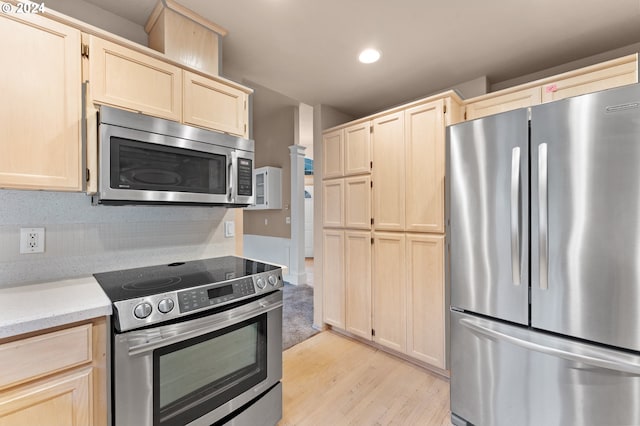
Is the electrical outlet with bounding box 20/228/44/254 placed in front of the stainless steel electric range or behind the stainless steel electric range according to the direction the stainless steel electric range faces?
behind

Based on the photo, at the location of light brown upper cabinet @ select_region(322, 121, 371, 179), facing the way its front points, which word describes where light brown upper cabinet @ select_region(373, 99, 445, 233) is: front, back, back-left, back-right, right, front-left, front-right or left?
left

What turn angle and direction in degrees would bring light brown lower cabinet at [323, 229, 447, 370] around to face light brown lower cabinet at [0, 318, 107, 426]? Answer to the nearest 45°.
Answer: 0° — it already faces it

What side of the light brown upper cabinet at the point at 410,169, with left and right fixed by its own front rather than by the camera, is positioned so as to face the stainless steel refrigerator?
left

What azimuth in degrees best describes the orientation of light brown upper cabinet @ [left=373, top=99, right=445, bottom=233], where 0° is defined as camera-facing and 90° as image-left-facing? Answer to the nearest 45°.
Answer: approximately 45°

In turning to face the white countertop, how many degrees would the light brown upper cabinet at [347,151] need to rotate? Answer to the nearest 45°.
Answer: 0° — it already faces it

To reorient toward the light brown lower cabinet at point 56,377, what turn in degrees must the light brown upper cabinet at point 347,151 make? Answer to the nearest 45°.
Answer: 0° — it already faces it

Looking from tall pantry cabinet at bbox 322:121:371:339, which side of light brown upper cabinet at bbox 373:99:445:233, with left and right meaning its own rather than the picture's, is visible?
right

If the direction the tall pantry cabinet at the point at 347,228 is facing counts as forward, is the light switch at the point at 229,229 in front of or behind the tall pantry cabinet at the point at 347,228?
in front

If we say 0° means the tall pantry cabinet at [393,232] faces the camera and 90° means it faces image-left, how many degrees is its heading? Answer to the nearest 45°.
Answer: approximately 45°

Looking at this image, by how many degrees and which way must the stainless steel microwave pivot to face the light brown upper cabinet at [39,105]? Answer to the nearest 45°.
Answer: approximately 135° to its right
